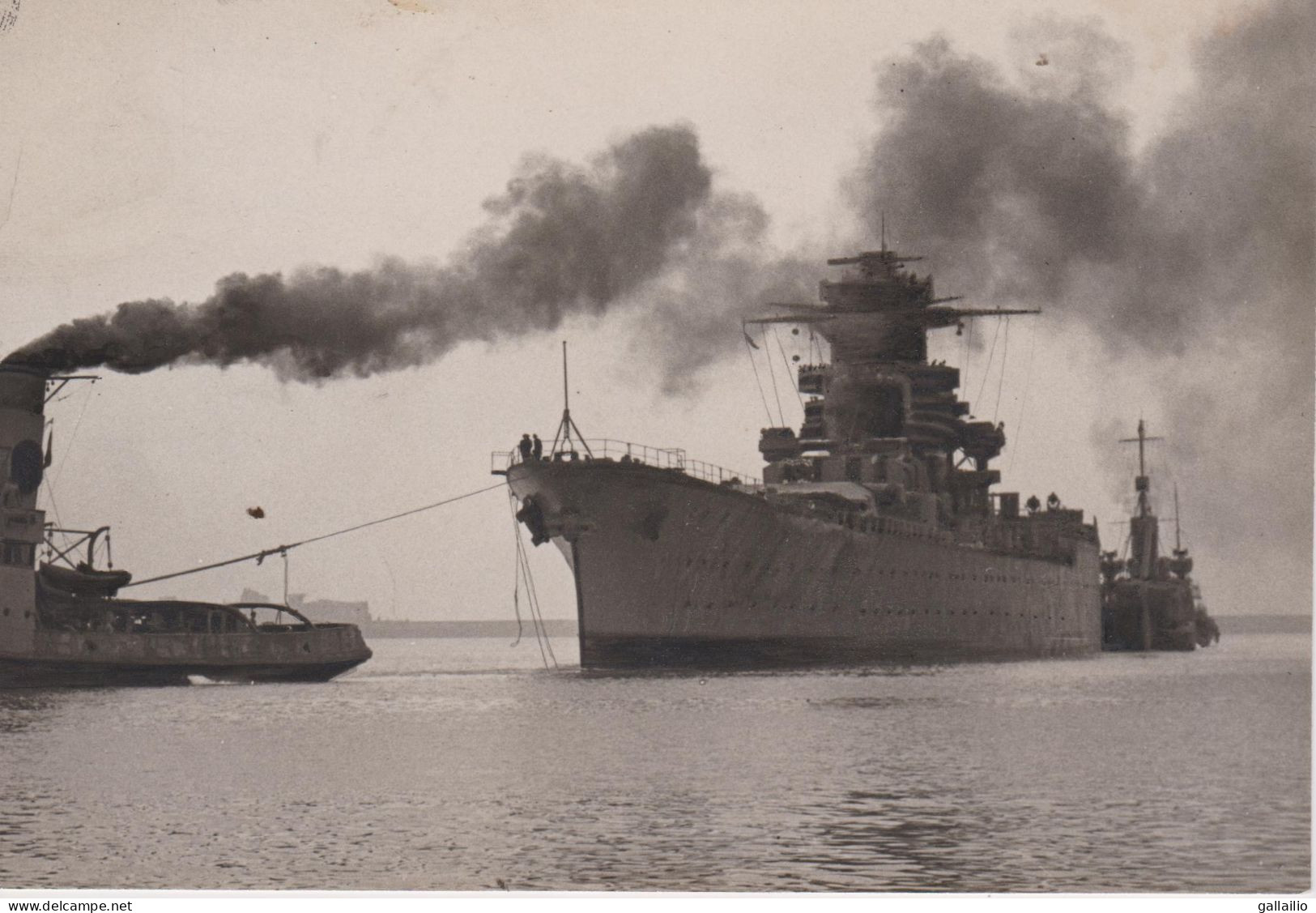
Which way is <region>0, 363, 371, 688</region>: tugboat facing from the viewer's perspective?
to the viewer's left
